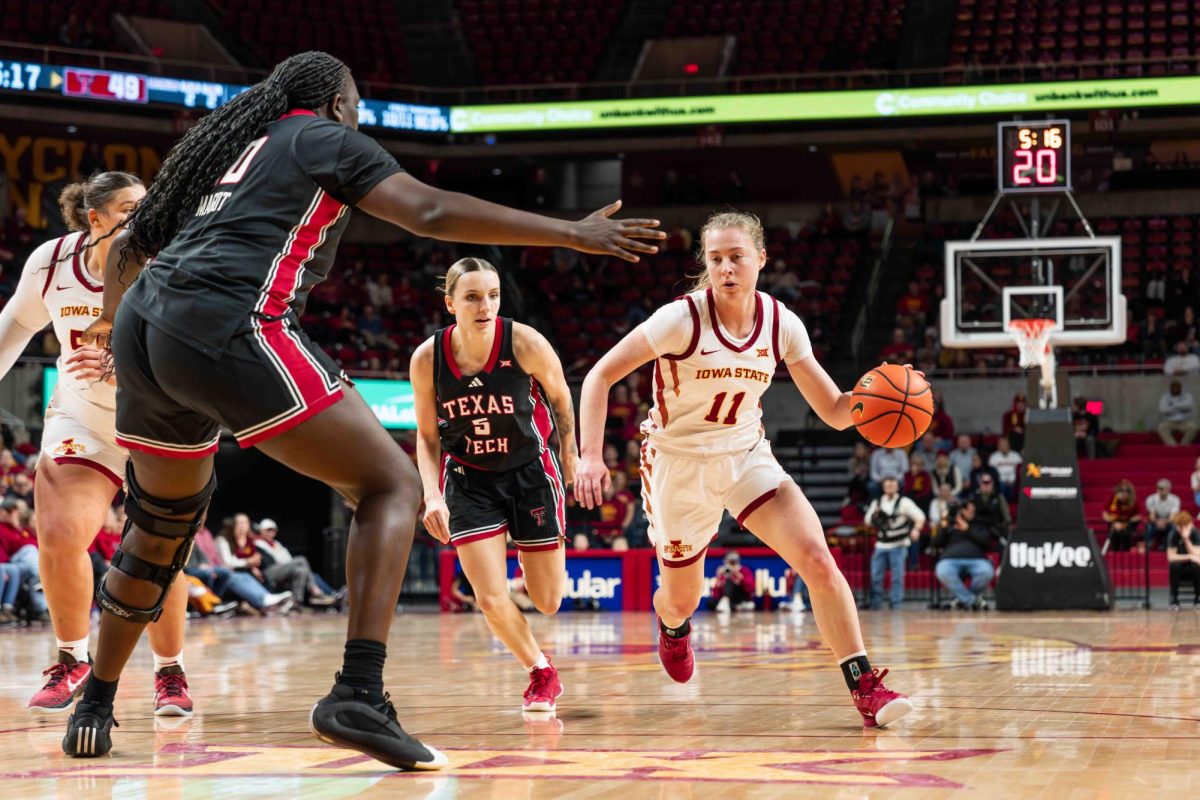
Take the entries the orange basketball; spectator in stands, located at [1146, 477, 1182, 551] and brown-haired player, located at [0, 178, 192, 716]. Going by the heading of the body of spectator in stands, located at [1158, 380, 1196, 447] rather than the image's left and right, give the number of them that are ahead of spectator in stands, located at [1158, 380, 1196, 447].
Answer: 3

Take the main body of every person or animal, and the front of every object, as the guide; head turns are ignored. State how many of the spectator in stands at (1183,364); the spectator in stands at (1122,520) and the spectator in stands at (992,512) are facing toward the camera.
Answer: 3

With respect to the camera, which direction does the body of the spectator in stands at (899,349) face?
toward the camera

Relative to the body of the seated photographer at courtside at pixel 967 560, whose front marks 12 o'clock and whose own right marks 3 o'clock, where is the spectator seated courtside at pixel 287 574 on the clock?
the spectator seated courtside at pixel 287 574 is roughly at 3 o'clock from the seated photographer at courtside at pixel 967 560.

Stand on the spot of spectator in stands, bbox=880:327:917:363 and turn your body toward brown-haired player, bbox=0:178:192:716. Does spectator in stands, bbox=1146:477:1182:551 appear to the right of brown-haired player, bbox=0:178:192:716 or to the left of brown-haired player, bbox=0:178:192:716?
left

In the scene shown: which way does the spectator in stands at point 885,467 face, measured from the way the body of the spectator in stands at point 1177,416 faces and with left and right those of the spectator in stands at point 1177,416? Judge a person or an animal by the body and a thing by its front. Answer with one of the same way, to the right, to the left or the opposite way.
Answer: the same way

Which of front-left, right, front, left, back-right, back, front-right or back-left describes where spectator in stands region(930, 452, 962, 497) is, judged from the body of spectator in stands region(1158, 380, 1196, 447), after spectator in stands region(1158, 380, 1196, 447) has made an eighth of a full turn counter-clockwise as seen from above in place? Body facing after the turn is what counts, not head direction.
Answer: right

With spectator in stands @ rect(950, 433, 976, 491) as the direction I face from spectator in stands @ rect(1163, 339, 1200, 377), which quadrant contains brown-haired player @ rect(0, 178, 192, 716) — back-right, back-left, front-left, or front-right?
front-left

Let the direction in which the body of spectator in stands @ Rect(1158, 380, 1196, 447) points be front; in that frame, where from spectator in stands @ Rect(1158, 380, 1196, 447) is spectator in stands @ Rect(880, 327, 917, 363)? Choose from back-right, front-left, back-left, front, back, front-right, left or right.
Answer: right

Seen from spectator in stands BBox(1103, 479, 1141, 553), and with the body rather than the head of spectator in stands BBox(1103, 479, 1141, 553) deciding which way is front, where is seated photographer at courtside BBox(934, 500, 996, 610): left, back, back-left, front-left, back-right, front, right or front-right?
front-right

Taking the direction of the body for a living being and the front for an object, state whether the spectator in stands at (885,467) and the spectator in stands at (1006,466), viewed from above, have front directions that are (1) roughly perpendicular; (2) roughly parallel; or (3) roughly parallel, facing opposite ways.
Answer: roughly parallel

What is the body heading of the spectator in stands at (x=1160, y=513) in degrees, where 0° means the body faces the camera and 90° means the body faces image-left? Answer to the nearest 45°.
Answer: approximately 0°

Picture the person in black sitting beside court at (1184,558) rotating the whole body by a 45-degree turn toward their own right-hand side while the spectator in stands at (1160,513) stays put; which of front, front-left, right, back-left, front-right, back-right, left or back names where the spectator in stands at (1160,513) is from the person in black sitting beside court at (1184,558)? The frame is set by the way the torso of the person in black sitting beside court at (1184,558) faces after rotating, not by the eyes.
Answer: back-right

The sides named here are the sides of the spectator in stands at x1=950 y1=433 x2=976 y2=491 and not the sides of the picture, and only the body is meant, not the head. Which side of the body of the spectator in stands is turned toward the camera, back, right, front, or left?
front

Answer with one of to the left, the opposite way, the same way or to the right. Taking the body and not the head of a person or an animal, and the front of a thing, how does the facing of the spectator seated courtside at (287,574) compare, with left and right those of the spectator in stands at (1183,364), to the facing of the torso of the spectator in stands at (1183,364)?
to the left

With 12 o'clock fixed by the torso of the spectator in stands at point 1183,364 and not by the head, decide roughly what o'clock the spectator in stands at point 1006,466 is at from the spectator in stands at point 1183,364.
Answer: the spectator in stands at point 1006,466 is roughly at 1 o'clock from the spectator in stands at point 1183,364.

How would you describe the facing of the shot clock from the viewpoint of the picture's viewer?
facing the viewer

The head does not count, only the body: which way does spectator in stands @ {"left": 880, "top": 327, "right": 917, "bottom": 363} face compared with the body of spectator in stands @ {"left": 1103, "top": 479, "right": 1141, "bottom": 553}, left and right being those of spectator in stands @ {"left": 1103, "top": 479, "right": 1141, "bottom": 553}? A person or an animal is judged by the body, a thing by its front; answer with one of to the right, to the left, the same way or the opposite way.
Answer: the same way
